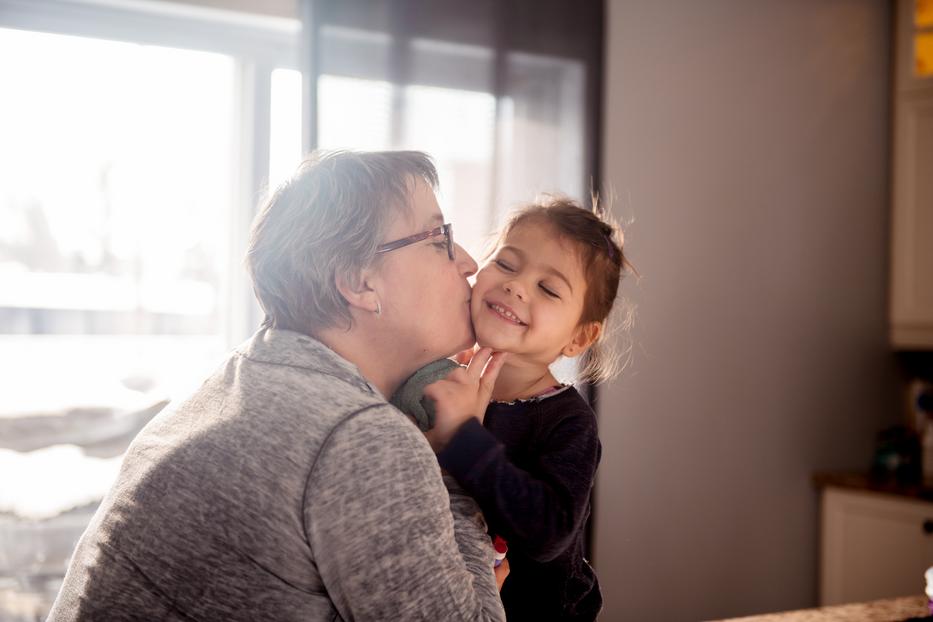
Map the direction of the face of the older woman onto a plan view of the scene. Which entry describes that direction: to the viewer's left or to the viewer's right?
to the viewer's right

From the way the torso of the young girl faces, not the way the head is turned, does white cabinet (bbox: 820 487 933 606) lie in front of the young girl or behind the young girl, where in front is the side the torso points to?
behind

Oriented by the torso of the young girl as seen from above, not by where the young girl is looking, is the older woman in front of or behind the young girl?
in front

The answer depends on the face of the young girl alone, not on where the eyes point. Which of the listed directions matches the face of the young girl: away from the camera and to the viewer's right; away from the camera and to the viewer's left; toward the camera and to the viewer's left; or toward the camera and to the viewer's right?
toward the camera and to the viewer's left

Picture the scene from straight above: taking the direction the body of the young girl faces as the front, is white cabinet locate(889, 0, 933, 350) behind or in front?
behind

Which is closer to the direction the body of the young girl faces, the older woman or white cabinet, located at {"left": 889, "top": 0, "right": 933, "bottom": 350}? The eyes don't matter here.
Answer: the older woman

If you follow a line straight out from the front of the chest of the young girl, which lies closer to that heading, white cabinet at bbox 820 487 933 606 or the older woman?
the older woman

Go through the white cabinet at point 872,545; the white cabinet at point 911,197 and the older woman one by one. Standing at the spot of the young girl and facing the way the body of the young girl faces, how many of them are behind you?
2
